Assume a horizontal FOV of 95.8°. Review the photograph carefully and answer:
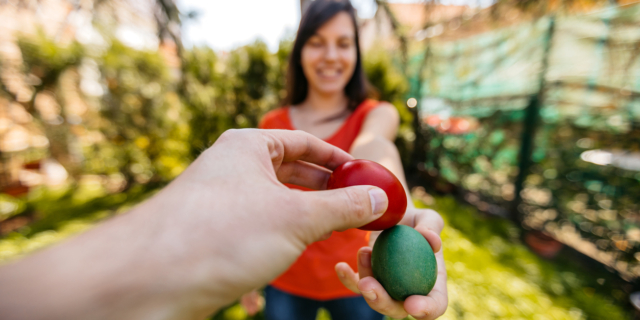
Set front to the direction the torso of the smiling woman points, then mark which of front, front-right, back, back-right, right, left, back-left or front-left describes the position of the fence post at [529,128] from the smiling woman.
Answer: back-left

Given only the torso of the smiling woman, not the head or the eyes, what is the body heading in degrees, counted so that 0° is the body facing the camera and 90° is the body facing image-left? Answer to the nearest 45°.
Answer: approximately 0°

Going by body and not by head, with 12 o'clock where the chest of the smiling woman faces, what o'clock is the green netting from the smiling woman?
The green netting is roughly at 8 o'clock from the smiling woman.

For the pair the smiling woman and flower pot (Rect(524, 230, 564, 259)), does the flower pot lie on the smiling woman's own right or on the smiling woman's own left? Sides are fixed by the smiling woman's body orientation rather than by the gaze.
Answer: on the smiling woman's own left
